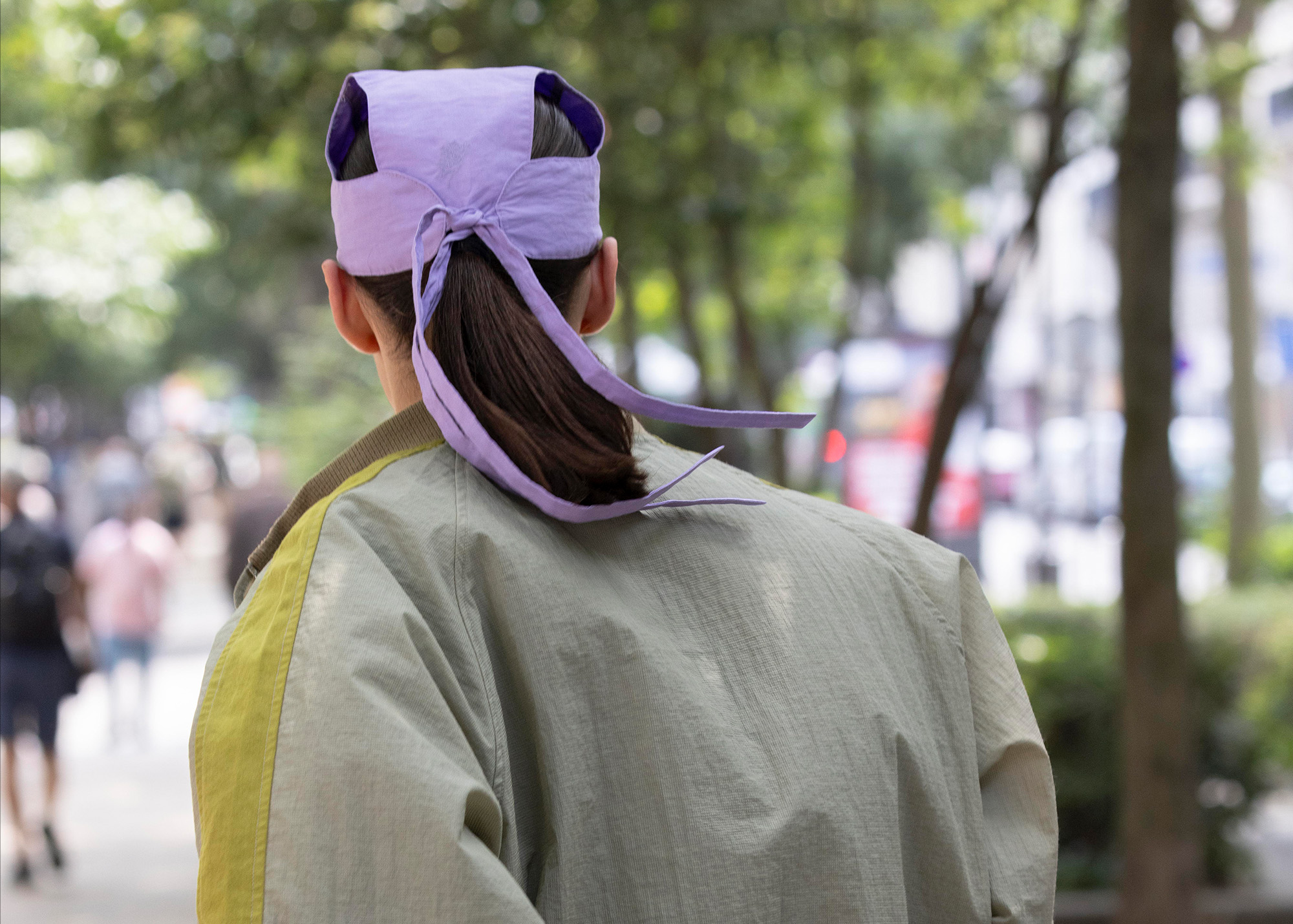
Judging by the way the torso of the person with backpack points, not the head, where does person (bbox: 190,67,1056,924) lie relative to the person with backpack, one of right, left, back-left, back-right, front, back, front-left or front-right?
back

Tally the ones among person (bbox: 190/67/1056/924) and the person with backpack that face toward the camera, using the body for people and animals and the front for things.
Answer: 0

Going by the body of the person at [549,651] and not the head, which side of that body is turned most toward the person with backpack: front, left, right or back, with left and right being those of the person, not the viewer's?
front

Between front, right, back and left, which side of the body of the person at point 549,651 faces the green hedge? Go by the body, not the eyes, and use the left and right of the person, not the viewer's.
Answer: right

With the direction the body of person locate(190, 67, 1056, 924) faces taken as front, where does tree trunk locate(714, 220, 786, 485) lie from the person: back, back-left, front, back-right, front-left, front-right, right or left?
front-right

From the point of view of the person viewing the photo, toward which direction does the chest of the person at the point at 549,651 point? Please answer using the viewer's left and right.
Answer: facing away from the viewer and to the left of the viewer

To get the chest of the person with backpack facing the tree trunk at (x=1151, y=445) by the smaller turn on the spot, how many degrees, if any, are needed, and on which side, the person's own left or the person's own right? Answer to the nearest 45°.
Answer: approximately 135° to the person's own right

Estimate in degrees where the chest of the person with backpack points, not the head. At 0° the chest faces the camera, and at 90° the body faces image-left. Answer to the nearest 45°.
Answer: approximately 180°
